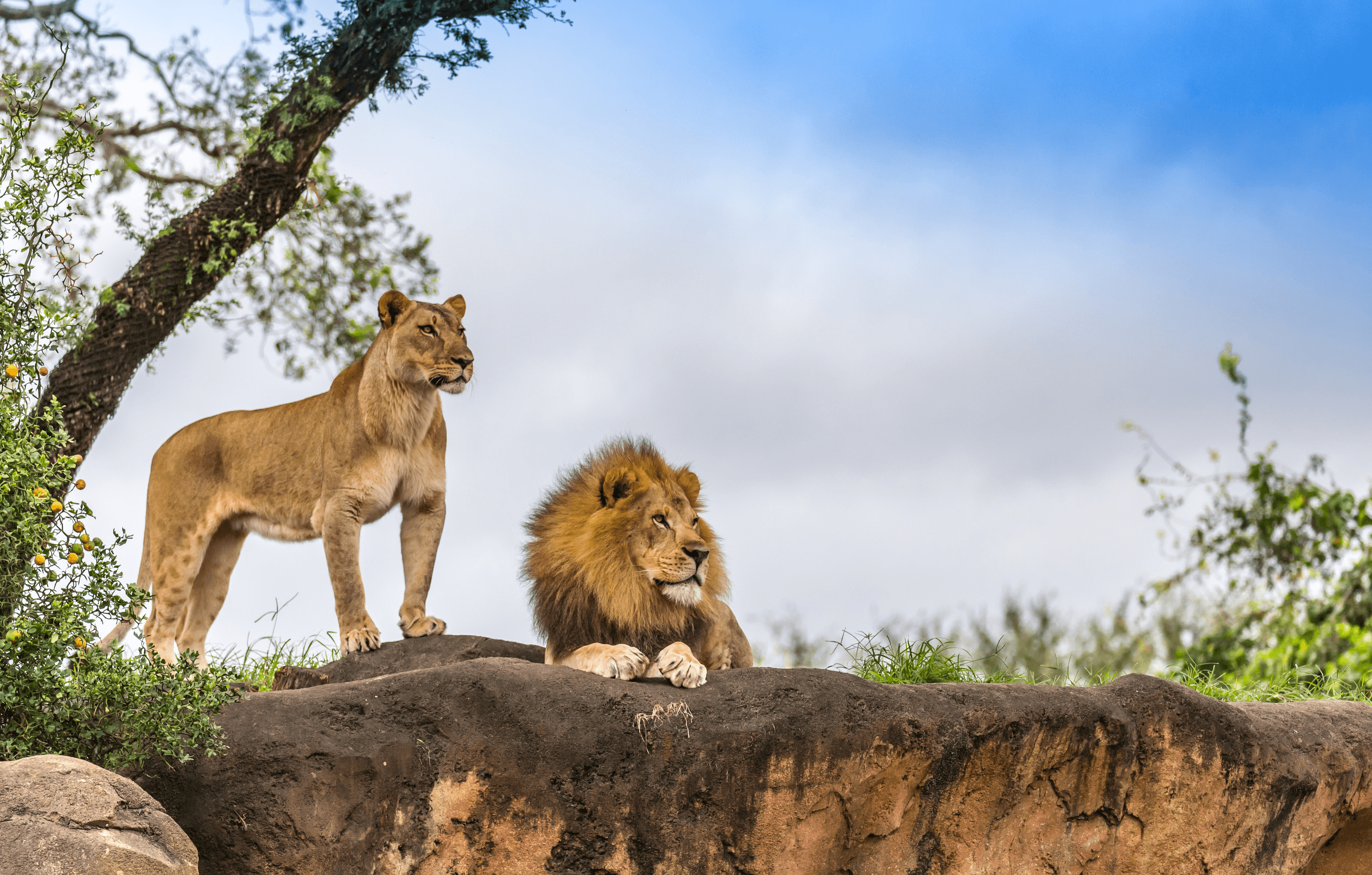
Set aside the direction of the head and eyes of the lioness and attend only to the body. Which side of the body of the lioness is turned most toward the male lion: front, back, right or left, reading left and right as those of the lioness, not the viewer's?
front

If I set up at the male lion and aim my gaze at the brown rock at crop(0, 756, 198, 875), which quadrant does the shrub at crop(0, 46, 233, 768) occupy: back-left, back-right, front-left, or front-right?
front-right

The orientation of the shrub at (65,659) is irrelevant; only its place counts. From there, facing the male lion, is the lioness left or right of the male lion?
left

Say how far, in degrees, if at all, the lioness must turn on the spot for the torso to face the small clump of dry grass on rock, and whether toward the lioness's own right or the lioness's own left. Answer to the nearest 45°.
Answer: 0° — it already faces it
